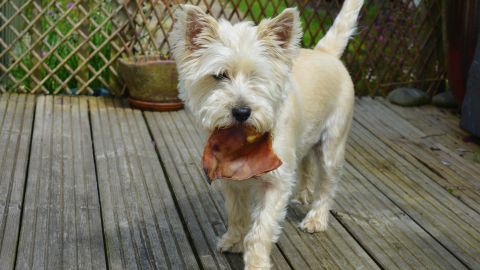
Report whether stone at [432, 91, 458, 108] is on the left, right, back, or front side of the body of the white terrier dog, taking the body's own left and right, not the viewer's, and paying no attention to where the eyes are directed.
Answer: back

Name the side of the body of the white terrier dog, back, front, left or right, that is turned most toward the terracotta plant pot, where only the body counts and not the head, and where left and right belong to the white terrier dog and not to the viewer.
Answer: right

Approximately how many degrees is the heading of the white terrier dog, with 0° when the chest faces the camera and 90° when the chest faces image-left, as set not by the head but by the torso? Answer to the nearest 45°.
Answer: approximately 45°

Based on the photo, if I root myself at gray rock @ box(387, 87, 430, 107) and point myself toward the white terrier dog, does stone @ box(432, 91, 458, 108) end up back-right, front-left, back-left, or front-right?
back-left

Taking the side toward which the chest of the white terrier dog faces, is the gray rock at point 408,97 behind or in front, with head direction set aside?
behind
